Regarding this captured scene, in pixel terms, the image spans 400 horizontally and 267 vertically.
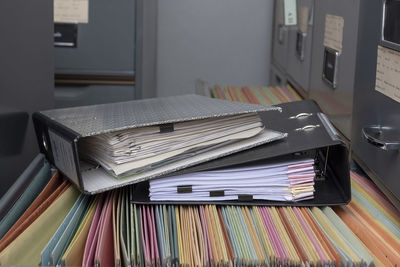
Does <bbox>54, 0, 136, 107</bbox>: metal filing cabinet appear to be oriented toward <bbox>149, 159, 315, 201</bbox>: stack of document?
yes

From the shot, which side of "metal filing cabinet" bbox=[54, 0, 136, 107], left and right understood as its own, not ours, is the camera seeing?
front

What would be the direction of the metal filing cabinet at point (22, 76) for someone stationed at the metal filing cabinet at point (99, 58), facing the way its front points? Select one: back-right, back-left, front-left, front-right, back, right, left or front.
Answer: front

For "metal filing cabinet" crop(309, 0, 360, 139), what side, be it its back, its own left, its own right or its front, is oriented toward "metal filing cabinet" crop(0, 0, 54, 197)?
front

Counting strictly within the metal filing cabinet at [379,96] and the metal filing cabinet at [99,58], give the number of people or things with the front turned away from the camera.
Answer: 0

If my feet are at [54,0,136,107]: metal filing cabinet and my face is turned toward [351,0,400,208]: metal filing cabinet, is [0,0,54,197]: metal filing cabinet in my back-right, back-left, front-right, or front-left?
front-right

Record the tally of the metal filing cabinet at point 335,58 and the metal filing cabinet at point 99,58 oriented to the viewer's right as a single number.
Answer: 0

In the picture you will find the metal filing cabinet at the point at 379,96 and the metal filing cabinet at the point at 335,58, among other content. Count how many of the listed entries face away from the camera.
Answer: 0

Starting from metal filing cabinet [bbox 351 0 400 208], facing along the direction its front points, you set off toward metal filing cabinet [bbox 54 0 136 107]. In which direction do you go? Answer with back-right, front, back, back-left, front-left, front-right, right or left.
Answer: right

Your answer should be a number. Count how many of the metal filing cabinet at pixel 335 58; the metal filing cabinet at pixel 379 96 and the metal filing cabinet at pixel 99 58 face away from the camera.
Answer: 0

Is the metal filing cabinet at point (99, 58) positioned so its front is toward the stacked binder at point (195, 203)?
yes

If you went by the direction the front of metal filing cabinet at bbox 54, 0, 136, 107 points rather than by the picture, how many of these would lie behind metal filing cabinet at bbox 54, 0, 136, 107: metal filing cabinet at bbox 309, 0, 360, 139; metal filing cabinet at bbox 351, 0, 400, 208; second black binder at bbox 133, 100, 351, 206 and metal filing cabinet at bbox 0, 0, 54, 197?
0

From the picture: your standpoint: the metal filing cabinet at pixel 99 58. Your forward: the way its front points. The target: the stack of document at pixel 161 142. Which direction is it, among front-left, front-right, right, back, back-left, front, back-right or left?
front

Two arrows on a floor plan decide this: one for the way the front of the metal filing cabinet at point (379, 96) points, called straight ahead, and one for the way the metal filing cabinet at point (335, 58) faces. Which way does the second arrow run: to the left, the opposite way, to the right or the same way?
the same way
